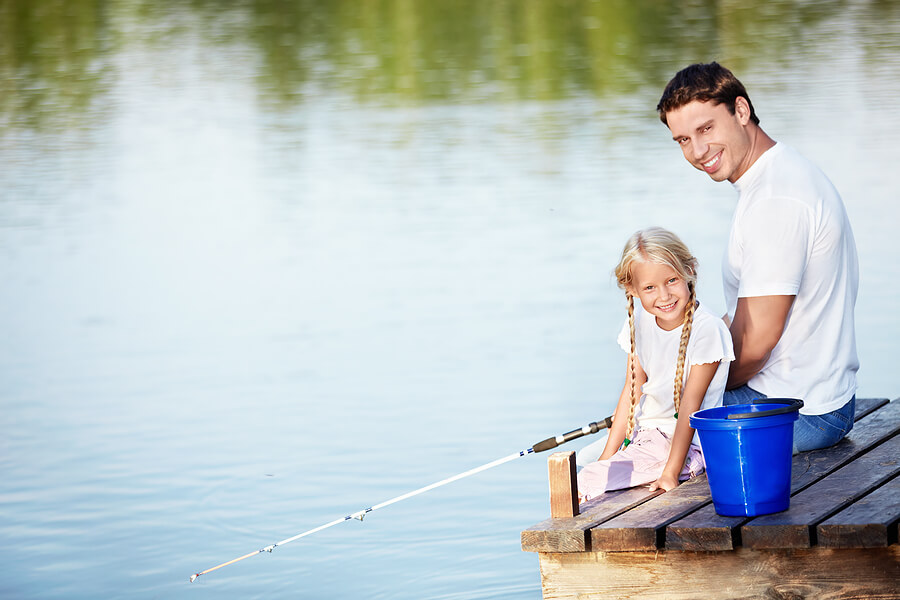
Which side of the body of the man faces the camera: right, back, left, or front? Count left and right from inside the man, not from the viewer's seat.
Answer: left

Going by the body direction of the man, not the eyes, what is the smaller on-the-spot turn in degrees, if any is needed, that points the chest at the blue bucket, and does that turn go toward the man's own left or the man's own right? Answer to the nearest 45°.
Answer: approximately 90° to the man's own left
